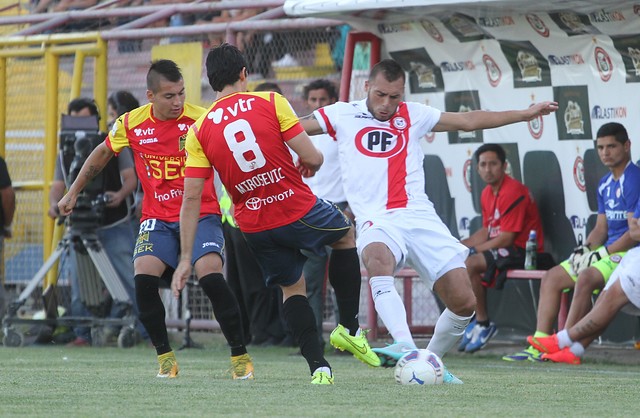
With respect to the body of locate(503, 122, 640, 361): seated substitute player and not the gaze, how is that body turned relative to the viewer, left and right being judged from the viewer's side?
facing the viewer and to the left of the viewer

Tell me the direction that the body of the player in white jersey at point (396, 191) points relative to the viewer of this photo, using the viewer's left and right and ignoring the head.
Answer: facing the viewer

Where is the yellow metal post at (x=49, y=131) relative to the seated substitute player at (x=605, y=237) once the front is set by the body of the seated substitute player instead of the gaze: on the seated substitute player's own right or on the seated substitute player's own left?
on the seated substitute player's own right

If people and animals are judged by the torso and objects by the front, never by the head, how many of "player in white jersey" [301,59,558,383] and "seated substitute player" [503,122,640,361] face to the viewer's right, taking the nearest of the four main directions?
0

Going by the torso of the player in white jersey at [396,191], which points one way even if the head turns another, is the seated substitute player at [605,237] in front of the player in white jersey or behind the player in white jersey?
behind

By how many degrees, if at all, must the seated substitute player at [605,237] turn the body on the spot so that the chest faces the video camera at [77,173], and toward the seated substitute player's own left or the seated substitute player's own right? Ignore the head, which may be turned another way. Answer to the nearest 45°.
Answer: approximately 45° to the seated substitute player's own right

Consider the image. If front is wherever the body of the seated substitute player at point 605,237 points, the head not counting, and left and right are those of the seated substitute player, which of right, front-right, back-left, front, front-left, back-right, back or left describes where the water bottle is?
right

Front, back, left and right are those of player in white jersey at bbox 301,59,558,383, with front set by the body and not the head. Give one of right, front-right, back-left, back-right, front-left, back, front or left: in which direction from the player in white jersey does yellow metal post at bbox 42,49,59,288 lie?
back-right
